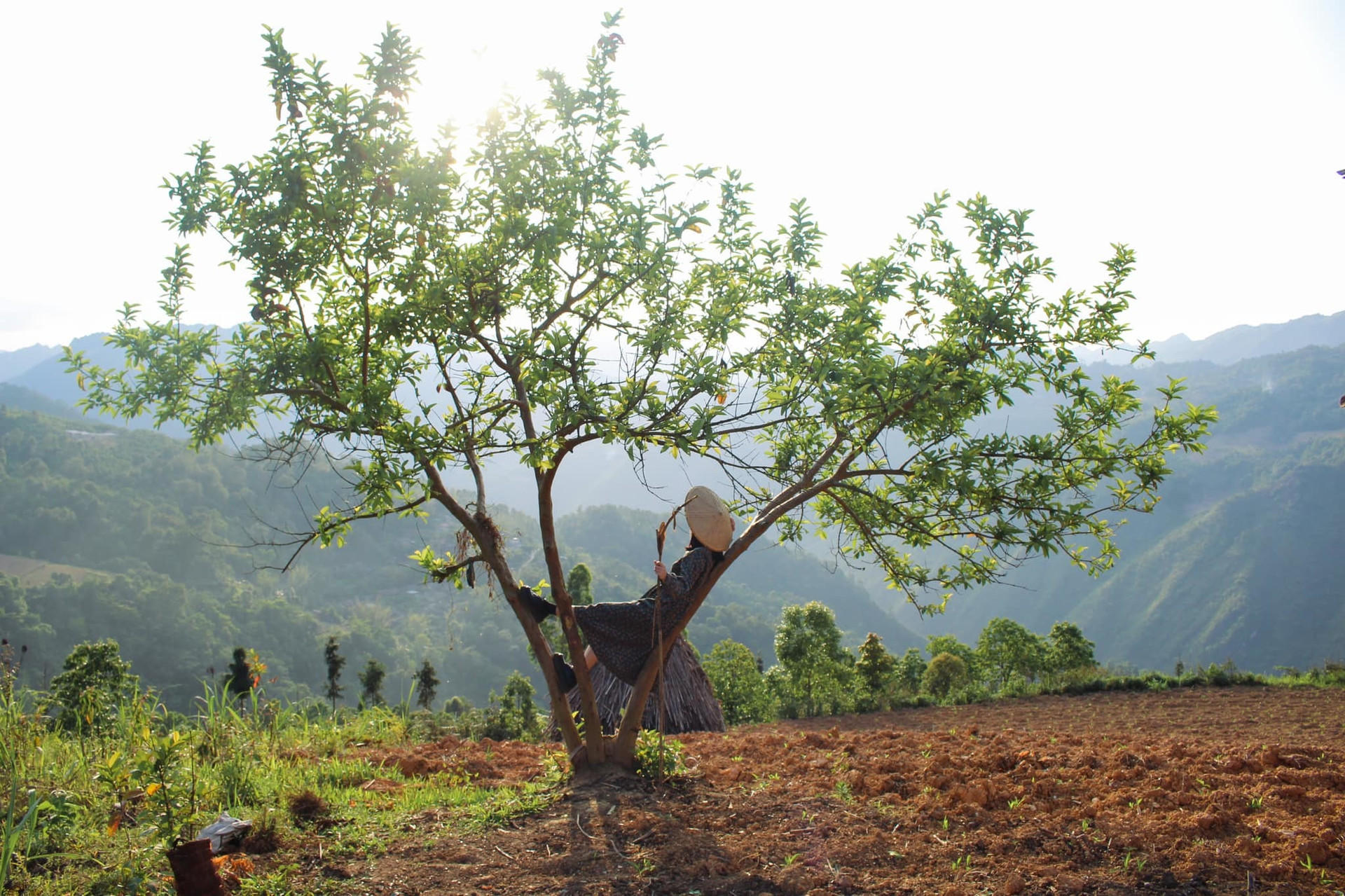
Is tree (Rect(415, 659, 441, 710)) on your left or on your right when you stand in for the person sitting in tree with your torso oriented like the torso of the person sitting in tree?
on your right

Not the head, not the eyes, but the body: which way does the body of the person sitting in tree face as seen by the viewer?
to the viewer's left

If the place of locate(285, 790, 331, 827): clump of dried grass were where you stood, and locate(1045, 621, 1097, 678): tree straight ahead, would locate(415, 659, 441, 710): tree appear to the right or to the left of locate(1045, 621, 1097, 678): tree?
left

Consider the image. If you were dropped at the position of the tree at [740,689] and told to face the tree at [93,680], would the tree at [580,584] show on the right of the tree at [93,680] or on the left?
right

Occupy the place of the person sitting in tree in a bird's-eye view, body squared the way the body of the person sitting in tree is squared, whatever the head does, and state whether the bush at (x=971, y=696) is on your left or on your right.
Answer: on your right
